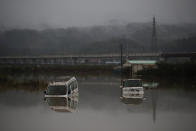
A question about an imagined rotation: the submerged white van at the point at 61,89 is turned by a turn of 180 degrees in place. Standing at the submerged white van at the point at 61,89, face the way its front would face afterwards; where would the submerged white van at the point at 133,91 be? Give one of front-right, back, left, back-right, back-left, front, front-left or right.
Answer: front-right

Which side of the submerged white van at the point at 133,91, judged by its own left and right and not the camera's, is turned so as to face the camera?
front

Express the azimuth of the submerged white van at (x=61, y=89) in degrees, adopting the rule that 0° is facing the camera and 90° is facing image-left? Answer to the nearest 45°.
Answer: approximately 45°
